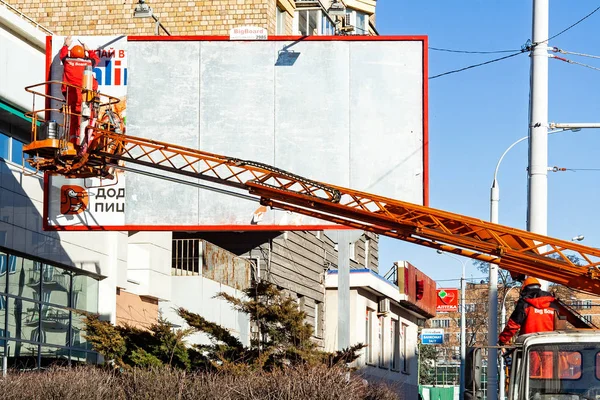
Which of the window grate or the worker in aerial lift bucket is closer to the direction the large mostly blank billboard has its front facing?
the worker in aerial lift bucket

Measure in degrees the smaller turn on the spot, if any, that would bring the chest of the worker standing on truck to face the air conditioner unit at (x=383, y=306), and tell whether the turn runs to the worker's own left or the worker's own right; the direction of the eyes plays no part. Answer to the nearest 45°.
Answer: approximately 45° to the worker's own right

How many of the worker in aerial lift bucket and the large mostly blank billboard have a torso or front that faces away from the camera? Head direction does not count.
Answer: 1

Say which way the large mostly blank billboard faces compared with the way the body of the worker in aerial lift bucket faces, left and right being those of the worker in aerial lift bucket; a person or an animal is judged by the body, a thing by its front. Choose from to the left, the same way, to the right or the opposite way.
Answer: the opposite way

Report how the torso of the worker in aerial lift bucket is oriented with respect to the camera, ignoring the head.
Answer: away from the camera
